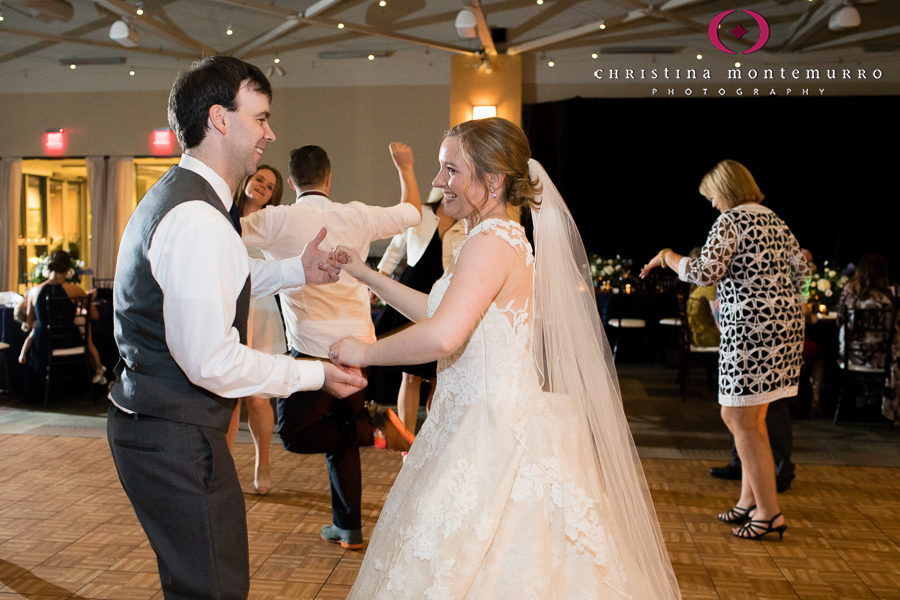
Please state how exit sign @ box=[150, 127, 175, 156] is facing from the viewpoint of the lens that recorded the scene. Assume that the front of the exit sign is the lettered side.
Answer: facing the viewer

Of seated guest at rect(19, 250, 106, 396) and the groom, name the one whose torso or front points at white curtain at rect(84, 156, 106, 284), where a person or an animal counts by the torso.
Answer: the seated guest

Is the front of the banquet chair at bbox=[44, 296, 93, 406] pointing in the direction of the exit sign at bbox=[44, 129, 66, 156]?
yes

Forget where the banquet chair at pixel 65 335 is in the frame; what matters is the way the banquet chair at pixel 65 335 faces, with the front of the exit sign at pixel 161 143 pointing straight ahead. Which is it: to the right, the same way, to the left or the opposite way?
the opposite way

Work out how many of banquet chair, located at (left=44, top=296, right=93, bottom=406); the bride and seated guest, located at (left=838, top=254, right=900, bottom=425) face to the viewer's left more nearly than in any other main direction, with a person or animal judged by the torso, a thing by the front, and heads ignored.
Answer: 1

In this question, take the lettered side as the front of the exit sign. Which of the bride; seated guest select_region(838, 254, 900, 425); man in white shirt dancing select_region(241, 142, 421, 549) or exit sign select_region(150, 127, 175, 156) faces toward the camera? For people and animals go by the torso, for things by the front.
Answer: the exit sign

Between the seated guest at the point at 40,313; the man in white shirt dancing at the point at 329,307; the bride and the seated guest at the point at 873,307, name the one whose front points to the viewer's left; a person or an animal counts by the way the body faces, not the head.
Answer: the bride

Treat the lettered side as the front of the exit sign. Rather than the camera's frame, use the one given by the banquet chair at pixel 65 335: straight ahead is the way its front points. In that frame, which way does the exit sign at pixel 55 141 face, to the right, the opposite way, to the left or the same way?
the opposite way

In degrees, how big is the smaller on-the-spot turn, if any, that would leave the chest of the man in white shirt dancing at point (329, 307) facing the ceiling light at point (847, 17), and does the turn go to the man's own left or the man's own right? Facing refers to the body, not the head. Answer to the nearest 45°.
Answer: approximately 45° to the man's own right

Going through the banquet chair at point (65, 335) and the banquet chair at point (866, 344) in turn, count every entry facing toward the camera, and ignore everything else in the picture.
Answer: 0

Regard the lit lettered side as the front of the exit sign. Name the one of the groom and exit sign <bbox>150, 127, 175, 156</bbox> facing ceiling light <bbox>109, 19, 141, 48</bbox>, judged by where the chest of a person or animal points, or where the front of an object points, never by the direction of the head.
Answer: the exit sign

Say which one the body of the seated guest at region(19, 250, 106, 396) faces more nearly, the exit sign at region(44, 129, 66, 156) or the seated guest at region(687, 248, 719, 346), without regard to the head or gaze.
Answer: the exit sign

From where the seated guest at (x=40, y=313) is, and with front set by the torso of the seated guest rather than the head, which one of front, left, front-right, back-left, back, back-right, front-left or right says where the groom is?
back
